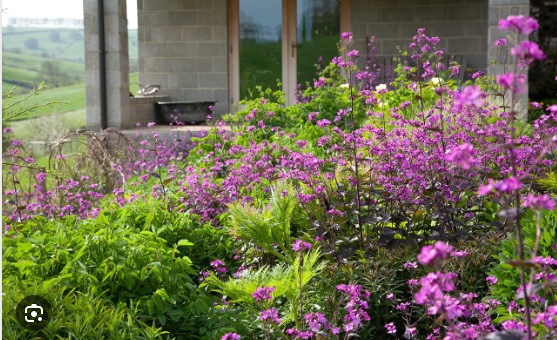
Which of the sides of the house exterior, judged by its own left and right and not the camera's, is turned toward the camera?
front

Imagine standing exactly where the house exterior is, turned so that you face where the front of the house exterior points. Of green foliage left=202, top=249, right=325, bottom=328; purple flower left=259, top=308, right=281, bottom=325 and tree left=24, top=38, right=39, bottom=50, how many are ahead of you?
2

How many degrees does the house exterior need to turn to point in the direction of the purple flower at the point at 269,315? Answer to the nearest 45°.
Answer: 0° — it already faces it

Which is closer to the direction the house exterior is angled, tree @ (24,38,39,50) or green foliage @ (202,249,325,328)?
the green foliage

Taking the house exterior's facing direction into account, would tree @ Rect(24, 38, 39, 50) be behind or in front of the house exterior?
behind

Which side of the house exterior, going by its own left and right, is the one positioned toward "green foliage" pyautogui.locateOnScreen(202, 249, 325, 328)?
front

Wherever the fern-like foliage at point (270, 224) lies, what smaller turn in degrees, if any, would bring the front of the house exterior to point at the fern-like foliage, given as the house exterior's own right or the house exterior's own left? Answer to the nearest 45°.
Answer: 0° — it already faces it

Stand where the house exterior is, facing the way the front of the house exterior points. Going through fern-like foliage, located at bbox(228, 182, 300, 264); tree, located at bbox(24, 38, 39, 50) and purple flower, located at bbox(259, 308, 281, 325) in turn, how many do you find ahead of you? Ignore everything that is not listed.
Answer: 2
